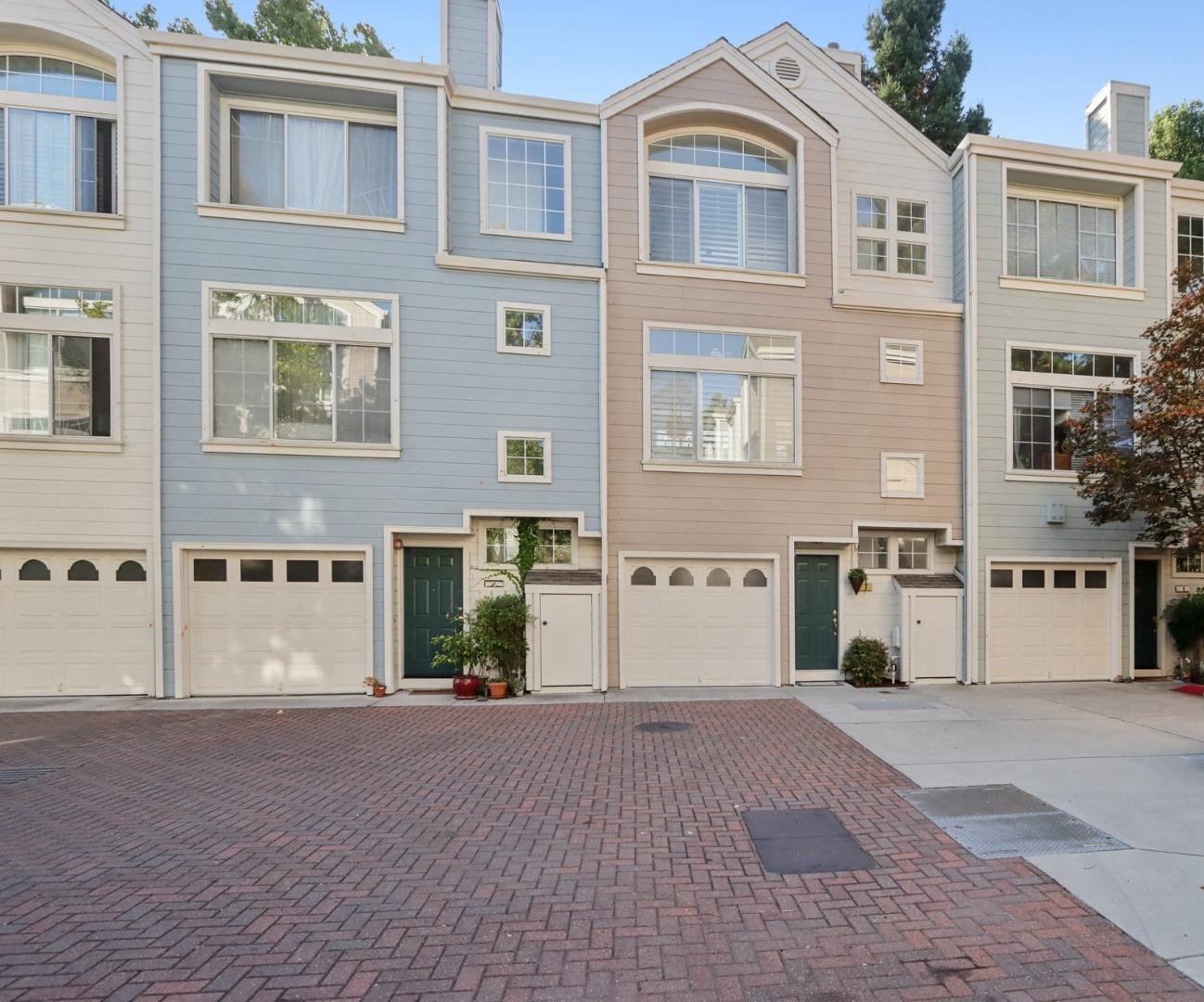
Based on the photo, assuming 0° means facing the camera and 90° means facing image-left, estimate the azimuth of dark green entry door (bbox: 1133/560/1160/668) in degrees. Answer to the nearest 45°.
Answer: approximately 0°

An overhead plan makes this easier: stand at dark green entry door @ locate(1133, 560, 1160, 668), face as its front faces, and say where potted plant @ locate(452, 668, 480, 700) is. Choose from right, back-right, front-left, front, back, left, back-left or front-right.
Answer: front-right

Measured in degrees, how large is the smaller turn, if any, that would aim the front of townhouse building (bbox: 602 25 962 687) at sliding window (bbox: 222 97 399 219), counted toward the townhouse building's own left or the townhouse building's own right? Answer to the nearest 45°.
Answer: approximately 90° to the townhouse building's own right
